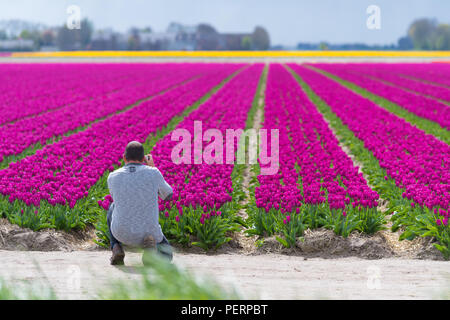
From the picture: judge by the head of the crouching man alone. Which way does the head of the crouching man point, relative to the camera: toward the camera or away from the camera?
away from the camera

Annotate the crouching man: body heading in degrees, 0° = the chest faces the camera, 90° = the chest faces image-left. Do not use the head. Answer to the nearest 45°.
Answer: approximately 180°
